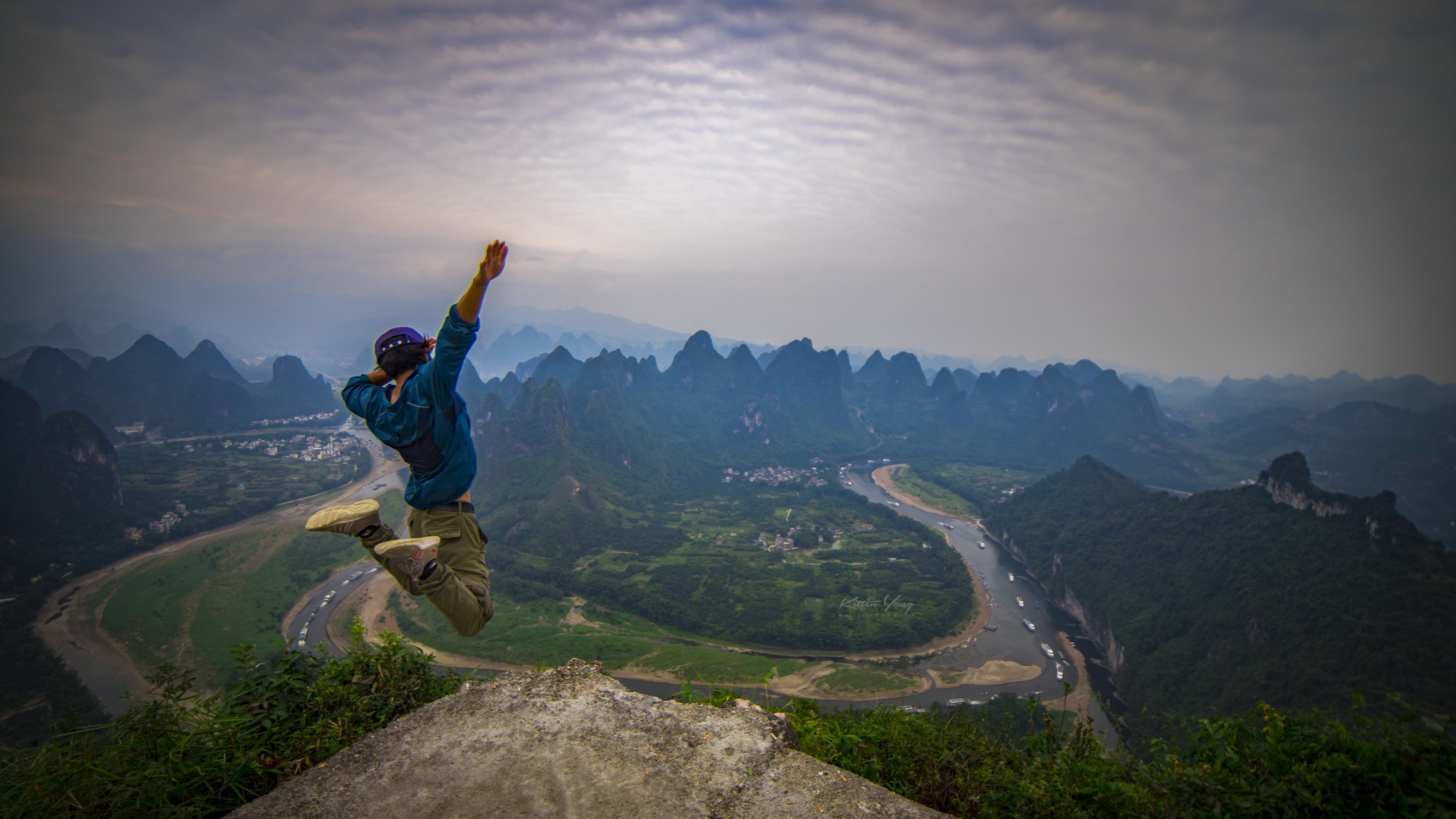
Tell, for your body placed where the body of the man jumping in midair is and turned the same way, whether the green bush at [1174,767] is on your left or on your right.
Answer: on your right

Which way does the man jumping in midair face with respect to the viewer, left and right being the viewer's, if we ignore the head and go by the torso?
facing away from the viewer and to the right of the viewer

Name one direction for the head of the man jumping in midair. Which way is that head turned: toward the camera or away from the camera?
away from the camera

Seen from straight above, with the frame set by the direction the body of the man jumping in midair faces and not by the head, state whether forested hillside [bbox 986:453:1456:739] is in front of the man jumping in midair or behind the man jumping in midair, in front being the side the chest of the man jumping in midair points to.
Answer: in front
